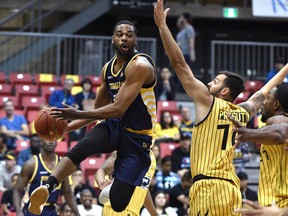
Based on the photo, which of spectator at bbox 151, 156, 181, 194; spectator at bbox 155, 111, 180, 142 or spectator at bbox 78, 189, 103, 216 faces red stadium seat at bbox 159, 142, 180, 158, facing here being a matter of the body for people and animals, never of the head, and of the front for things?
spectator at bbox 155, 111, 180, 142

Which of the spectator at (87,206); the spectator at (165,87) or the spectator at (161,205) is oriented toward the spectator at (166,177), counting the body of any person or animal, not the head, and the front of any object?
the spectator at (165,87)

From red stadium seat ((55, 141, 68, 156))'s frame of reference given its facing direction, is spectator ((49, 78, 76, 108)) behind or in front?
behind

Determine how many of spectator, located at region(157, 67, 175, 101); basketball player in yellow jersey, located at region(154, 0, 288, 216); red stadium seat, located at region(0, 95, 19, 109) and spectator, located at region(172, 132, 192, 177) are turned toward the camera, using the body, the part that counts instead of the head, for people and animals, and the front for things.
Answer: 3

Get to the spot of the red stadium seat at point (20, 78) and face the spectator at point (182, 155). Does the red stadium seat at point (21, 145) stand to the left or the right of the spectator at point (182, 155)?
right

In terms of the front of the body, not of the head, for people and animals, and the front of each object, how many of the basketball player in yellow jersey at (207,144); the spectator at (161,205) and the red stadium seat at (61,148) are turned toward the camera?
2

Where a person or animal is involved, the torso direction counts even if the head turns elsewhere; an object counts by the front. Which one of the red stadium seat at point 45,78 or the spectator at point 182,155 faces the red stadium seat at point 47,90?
the red stadium seat at point 45,78

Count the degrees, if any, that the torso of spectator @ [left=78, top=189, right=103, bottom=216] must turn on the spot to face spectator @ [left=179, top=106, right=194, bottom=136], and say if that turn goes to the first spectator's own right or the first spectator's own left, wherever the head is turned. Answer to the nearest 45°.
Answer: approximately 135° to the first spectator's own left

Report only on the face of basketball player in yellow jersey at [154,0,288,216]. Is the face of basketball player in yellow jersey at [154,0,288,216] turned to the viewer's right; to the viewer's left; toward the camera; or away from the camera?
to the viewer's left

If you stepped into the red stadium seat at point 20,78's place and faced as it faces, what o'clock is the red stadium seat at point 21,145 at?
the red stadium seat at point 21,145 is roughly at 12 o'clock from the red stadium seat at point 20,78.

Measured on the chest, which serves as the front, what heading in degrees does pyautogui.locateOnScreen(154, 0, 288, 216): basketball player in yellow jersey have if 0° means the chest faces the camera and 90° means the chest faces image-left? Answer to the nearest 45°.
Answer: approximately 135°

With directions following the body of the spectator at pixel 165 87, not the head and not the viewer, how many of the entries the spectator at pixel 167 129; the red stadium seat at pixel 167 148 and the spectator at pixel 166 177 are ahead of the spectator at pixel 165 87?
3

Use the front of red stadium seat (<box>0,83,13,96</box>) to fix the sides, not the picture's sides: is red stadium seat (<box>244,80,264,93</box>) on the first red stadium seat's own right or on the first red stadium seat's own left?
on the first red stadium seat's own left
